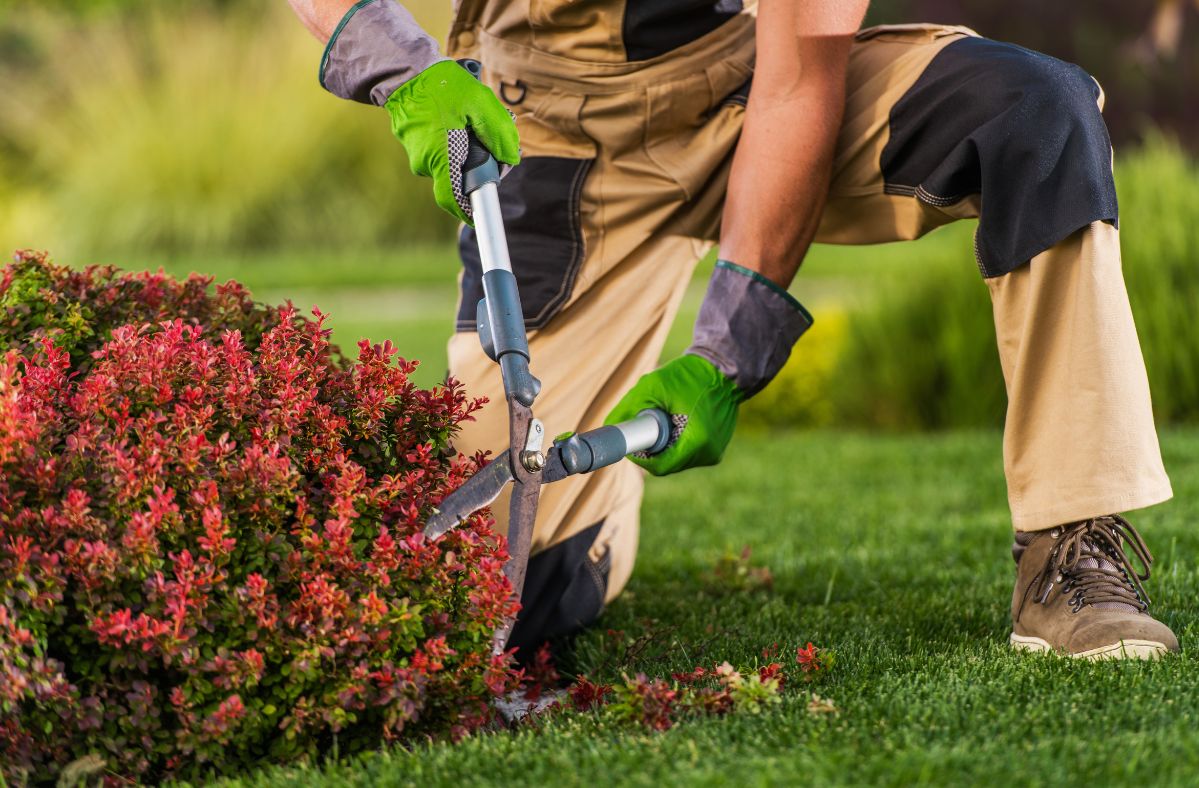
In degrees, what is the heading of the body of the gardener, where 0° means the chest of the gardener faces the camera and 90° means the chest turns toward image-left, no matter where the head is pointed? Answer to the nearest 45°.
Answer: approximately 0°

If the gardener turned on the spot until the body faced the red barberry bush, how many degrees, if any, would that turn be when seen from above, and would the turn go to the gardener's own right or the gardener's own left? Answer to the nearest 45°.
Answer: approximately 45° to the gardener's own right
